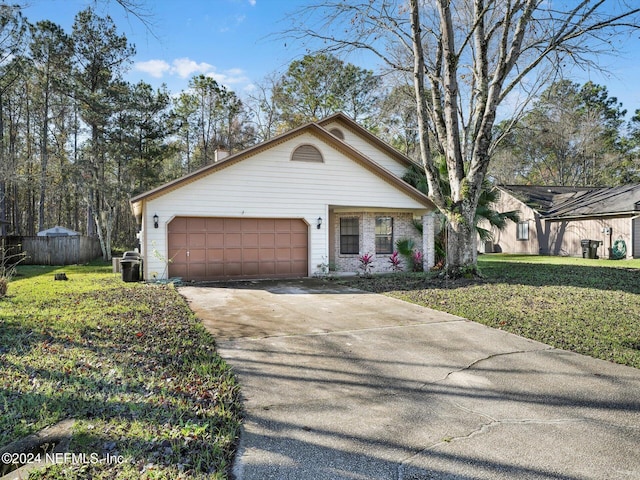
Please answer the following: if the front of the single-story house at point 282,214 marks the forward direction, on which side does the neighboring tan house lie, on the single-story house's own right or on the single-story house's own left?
on the single-story house's own left

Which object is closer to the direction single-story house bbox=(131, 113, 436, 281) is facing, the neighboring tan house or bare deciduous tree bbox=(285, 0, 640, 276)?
the bare deciduous tree

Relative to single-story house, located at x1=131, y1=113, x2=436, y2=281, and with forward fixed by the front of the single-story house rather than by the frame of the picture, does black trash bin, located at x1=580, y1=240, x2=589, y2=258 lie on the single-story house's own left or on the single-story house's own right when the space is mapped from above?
on the single-story house's own left

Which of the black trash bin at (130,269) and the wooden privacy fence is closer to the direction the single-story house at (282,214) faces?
the black trash bin

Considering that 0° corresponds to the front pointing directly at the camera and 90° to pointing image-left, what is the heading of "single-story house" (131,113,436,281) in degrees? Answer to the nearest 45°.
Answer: approximately 0°

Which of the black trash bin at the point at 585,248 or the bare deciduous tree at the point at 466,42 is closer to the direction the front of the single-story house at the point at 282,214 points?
the bare deciduous tree

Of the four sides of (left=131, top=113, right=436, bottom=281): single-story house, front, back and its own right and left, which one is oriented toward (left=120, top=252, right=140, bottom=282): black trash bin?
right

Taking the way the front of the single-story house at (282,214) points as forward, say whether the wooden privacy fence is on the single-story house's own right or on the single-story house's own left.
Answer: on the single-story house's own right

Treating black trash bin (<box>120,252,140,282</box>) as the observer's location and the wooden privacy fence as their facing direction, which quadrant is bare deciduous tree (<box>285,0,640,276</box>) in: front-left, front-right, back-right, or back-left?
back-right

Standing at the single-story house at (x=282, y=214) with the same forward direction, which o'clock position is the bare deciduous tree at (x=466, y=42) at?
The bare deciduous tree is roughly at 10 o'clock from the single-story house.
